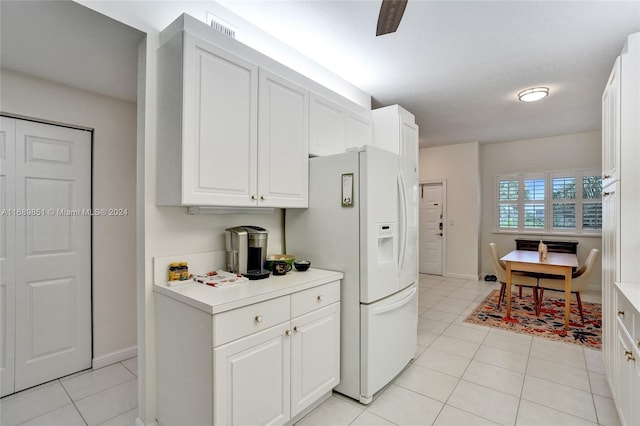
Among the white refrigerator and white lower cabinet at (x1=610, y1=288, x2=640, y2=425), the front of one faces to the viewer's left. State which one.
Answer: the white lower cabinet

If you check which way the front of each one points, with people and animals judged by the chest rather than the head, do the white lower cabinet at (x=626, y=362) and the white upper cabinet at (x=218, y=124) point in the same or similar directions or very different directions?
very different directions

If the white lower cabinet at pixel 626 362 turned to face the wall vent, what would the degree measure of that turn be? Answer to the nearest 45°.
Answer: approximately 45° to its left

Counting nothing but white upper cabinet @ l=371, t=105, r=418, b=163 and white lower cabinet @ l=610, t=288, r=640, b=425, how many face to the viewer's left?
1

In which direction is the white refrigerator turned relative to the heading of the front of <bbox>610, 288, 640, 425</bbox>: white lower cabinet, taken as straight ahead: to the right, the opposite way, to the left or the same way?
the opposite way

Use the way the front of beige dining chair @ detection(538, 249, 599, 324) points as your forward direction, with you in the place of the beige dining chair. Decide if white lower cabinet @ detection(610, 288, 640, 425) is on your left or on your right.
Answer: on your left

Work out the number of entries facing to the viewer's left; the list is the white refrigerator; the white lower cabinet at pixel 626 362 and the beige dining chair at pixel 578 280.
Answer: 2

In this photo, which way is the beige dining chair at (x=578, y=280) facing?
to the viewer's left

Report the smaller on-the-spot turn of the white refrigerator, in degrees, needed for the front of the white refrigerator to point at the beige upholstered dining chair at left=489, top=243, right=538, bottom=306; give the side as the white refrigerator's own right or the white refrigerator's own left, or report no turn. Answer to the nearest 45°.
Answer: approximately 90° to the white refrigerator's own left

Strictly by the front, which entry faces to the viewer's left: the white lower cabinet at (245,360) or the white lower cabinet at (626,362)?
the white lower cabinet at (626,362)

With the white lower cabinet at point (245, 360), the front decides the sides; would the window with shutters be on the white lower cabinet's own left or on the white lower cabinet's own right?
on the white lower cabinet's own left

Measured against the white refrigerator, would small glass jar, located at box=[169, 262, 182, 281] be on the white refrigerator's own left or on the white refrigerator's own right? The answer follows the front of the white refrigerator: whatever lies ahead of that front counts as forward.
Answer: on the white refrigerator's own right

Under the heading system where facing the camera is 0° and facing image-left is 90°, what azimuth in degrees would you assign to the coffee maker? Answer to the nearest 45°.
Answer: approximately 315°
